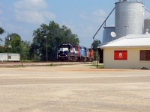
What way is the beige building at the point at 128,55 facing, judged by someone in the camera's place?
facing the viewer
